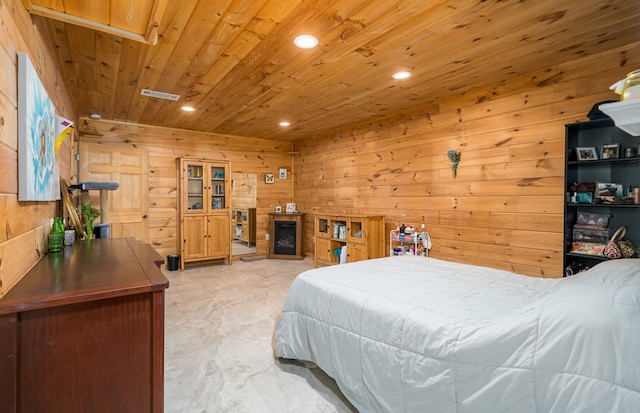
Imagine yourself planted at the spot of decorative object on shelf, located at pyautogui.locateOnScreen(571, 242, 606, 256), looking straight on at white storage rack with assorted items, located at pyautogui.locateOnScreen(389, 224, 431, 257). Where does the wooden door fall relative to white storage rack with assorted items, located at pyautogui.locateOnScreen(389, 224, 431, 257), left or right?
left

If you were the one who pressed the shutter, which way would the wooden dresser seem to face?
facing to the right of the viewer

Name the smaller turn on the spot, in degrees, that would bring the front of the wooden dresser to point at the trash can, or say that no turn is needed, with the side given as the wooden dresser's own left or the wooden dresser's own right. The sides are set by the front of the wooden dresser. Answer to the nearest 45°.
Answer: approximately 90° to the wooden dresser's own left

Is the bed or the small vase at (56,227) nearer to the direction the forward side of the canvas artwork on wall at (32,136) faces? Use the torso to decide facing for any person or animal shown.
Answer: the bed

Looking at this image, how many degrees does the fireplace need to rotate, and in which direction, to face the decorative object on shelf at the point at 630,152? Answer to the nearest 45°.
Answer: approximately 45° to its left

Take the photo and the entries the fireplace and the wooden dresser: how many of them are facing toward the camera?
1

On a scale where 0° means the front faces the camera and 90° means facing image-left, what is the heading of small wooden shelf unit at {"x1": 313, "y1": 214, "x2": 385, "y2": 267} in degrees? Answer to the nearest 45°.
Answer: approximately 45°

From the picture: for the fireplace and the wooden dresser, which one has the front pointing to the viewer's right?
the wooden dresser

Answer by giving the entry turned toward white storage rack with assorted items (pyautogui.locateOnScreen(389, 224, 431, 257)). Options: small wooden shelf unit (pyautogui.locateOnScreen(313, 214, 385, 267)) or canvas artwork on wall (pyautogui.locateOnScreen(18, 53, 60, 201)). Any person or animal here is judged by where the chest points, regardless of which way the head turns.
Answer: the canvas artwork on wall

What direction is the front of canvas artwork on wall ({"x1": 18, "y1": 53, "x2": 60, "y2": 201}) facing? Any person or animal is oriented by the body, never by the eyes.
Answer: to the viewer's right

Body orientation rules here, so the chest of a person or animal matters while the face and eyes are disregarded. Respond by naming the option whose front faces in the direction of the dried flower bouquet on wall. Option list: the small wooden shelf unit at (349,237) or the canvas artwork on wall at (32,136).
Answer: the canvas artwork on wall
